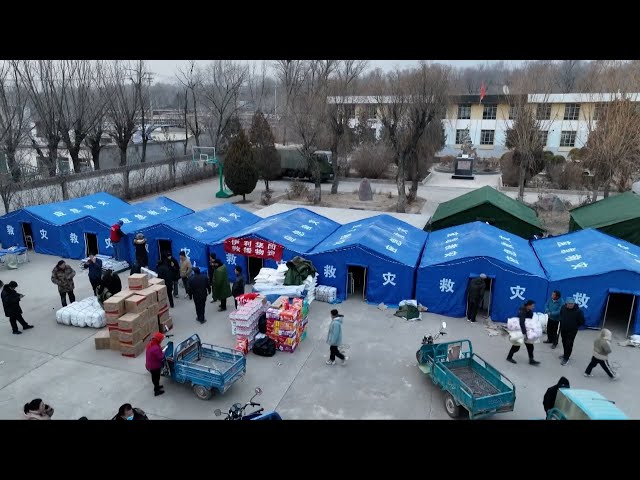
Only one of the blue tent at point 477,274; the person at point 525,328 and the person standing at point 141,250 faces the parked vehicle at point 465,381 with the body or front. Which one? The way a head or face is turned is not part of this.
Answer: the blue tent

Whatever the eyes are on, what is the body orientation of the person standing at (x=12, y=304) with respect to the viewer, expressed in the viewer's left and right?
facing to the right of the viewer

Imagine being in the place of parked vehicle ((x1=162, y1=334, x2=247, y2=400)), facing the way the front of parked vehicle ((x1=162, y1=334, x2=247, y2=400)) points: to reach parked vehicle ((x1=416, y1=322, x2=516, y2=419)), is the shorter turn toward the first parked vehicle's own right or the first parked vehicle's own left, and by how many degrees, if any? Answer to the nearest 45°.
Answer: approximately 135° to the first parked vehicle's own right

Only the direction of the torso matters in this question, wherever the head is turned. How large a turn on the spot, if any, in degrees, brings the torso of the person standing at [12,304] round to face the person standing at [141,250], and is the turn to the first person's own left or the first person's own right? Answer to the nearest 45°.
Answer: approximately 45° to the first person's own left

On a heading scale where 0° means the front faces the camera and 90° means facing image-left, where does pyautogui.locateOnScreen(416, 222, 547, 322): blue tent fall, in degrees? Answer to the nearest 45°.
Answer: approximately 0°

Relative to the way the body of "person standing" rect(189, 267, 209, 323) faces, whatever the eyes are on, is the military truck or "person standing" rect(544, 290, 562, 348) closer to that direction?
the military truck

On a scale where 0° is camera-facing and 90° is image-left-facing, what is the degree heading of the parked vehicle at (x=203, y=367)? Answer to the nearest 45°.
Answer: approximately 135°

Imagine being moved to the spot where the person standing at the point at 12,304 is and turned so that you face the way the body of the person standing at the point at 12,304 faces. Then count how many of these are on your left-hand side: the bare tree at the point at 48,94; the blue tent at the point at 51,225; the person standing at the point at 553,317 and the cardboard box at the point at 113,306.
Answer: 2

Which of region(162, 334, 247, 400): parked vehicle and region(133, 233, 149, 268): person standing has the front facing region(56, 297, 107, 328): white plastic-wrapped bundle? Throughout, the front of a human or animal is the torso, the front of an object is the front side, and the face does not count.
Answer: the parked vehicle
